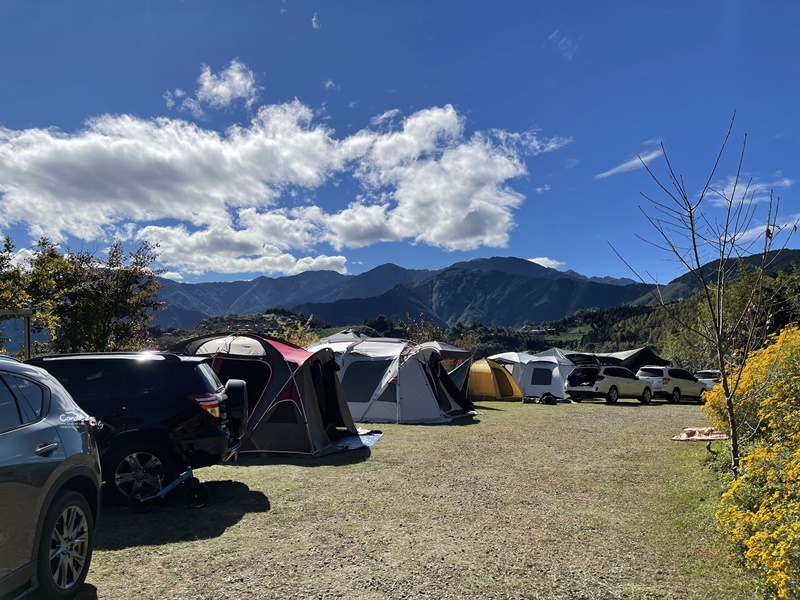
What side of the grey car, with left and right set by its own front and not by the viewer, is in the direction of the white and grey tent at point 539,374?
back

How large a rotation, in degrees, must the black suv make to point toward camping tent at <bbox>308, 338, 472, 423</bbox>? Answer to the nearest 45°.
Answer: approximately 135° to its right

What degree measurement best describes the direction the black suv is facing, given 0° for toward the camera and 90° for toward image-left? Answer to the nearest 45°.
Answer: approximately 90°

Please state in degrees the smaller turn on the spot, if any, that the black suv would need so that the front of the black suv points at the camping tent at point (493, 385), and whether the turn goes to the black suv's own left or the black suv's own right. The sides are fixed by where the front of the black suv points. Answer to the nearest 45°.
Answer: approximately 135° to the black suv's own right

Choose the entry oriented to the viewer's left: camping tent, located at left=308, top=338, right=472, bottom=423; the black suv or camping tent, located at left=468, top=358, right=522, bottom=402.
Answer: the black suv

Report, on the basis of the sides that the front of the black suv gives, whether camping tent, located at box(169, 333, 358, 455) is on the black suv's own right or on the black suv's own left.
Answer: on the black suv's own right

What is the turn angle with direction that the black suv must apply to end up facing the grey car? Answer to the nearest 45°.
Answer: approximately 90° to its left
